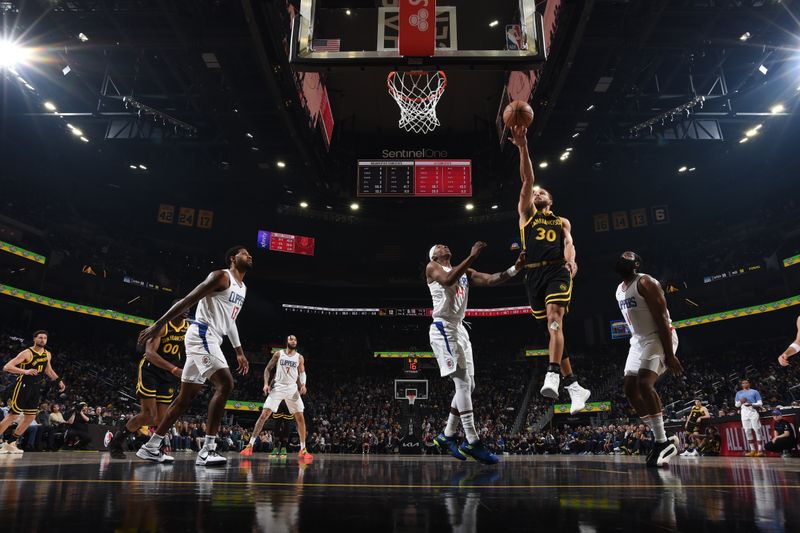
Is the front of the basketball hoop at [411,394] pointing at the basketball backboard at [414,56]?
yes

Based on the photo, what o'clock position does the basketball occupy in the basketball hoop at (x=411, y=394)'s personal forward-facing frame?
The basketball is roughly at 12 o'clock from the basketball hoop.

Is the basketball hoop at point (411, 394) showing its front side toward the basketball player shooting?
yes

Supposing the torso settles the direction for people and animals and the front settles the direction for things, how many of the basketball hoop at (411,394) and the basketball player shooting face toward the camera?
2

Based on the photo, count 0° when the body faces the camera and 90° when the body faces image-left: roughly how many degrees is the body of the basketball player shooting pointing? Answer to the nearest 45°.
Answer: approximately 0°

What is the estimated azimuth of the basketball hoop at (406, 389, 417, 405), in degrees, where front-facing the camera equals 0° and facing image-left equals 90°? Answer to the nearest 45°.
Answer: approximately 0°

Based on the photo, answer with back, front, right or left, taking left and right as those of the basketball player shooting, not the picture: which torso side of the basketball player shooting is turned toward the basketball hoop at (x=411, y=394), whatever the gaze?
back
